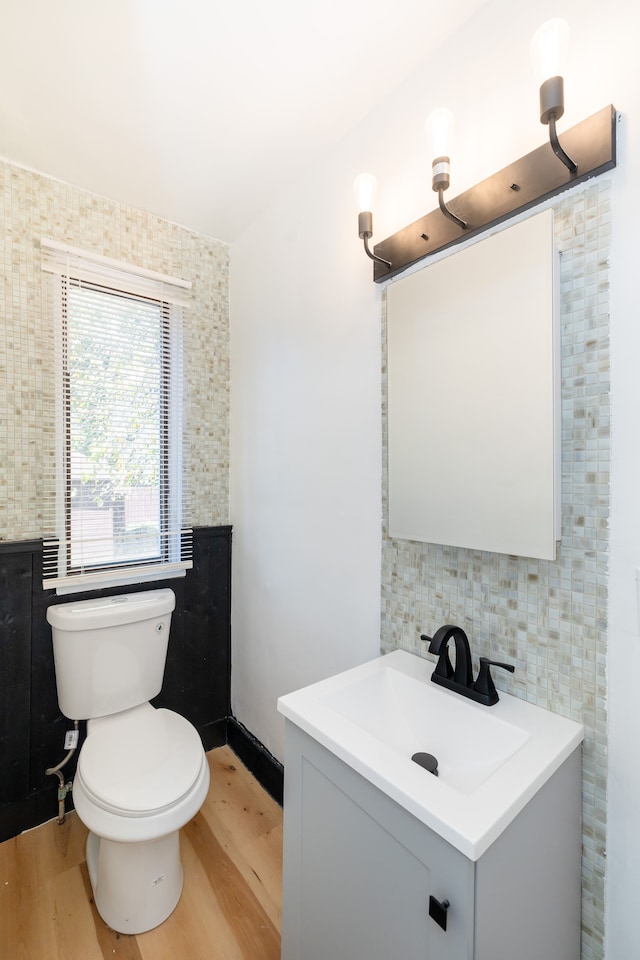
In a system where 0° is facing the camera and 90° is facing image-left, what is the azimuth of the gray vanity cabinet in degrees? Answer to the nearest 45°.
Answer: approximately 45°

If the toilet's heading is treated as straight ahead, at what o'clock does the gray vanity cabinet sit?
The gray vanity cabinet is roughly at 11 o'clock from the toilet.

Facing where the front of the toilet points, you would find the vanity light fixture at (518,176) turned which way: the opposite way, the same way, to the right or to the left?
to the right
